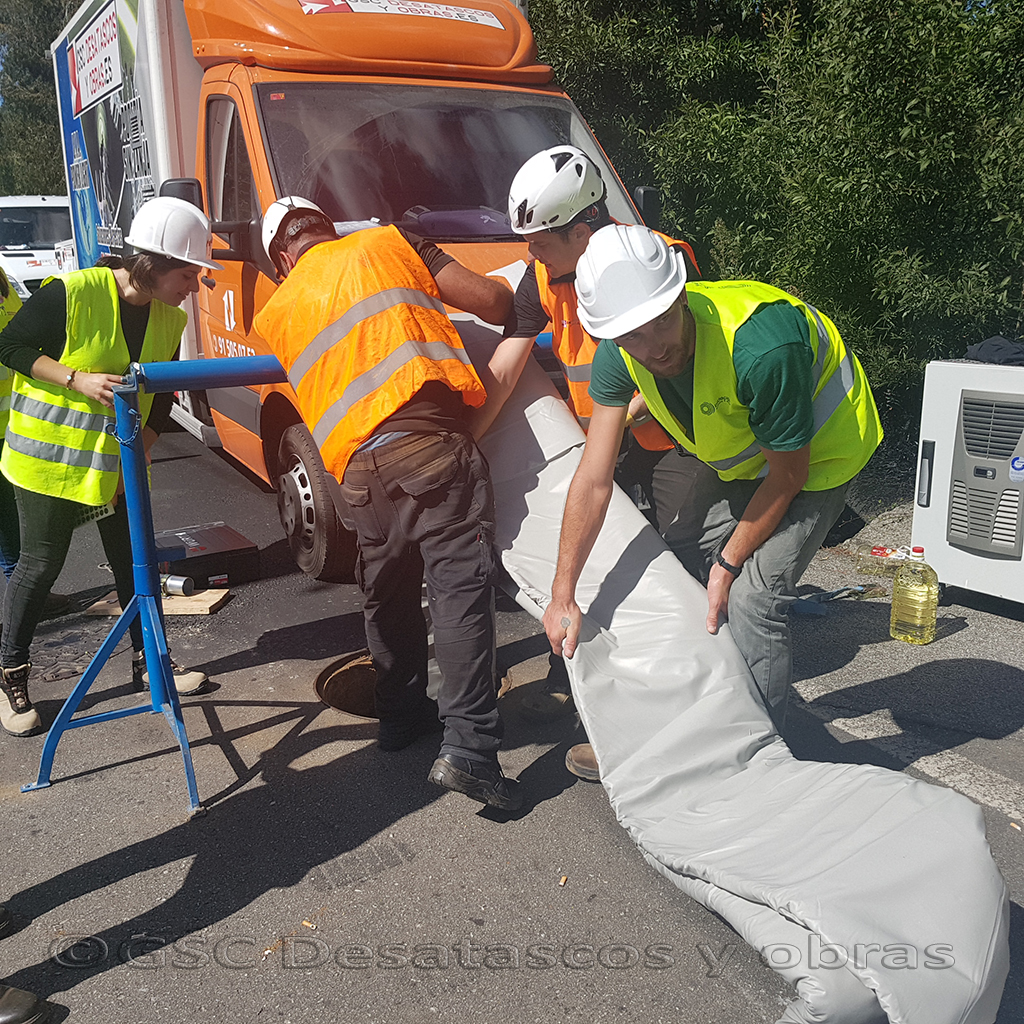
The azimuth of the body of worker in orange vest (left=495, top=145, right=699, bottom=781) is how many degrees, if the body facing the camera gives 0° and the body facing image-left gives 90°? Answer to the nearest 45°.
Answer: approximately 45°

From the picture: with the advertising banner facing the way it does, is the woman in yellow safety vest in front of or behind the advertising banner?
in front

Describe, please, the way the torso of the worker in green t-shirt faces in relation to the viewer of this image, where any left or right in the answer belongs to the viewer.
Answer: facing the viewer and to the left of the viewer

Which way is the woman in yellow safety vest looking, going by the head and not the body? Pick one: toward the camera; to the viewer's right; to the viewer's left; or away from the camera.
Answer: to the viewer's right

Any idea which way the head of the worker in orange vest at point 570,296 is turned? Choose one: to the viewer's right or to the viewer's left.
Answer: to the viewer's left

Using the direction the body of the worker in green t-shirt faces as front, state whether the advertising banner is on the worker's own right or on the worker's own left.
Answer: on the worker's own right

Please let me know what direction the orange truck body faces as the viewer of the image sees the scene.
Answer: facing the viewer and to the right of the viewer

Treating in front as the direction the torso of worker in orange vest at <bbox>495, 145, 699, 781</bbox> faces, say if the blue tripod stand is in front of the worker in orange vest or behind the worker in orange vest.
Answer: in front

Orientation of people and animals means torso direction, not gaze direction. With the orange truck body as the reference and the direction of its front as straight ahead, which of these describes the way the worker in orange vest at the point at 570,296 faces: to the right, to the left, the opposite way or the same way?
to the right

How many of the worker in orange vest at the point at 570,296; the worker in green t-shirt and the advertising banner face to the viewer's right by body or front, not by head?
0

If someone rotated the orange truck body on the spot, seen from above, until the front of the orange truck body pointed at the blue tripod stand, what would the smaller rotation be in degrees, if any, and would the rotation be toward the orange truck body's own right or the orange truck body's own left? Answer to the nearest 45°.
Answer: approximately 45° to the orange truck body's own right
